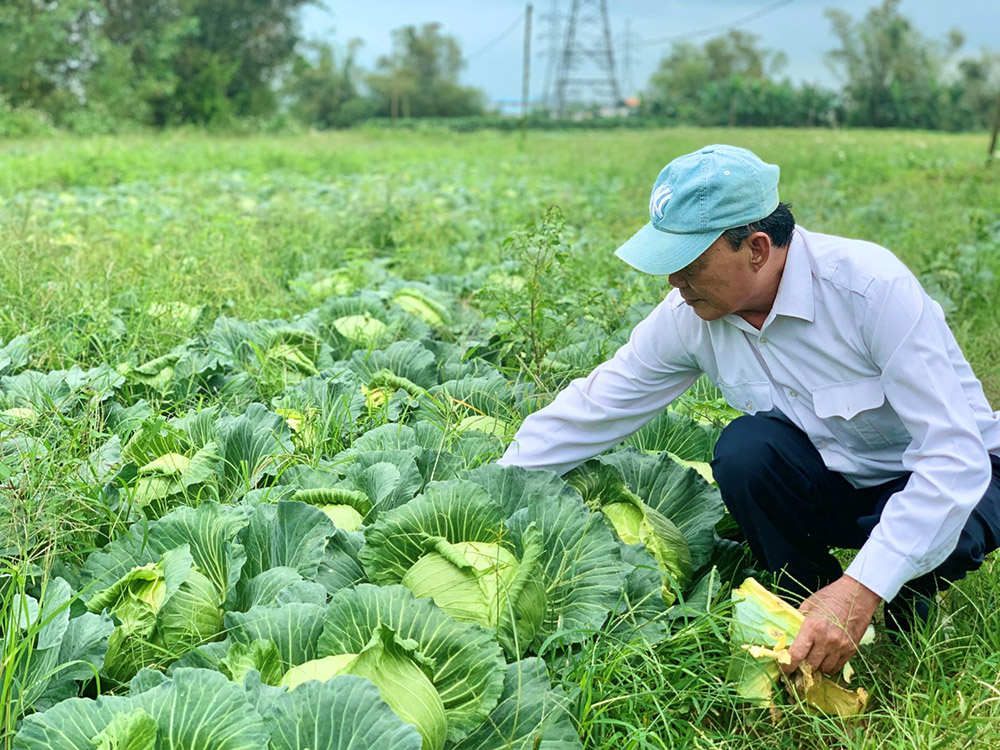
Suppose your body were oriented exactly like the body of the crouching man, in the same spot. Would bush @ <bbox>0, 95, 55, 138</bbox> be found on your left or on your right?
on your right

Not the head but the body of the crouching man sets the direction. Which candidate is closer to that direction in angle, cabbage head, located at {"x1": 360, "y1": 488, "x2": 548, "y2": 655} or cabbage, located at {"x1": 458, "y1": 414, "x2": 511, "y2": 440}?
the cabbage head

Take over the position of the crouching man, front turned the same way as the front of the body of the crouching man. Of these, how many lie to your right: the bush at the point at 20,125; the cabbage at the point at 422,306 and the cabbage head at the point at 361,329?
3

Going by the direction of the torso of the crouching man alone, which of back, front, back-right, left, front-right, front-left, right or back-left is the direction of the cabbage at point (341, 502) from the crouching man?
front-right

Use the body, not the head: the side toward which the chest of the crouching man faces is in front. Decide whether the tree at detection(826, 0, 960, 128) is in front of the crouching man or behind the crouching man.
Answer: behind

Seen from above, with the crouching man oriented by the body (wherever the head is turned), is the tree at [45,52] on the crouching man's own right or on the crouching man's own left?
on the crouching man's own right

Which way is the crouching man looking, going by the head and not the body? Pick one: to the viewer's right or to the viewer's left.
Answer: to the viewer's left

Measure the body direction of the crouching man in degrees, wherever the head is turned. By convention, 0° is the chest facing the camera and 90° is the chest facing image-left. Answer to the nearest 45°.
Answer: approximately 45°

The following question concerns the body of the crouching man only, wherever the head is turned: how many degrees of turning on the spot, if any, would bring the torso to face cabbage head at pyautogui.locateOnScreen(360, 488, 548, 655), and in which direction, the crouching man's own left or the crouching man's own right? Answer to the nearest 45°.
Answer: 0° — they already face it

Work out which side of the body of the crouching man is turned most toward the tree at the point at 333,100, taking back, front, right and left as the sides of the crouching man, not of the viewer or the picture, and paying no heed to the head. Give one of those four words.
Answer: right

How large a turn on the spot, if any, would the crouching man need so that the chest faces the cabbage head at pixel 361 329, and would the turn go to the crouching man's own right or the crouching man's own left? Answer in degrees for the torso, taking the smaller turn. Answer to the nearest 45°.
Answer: approximately 90° to the crouching man's own right

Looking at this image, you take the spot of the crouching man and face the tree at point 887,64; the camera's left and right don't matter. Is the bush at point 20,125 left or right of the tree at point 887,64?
left
